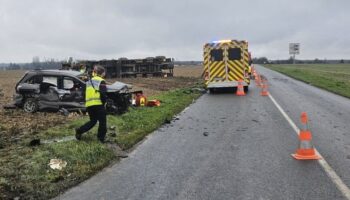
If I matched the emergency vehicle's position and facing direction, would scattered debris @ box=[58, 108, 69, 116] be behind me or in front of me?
behind

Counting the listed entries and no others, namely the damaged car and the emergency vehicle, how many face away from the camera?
1

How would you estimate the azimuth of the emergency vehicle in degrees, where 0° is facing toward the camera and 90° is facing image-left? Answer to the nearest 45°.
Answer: approximately 180°

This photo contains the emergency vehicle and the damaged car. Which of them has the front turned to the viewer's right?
the damaged car

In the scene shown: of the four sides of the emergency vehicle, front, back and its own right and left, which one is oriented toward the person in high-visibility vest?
back

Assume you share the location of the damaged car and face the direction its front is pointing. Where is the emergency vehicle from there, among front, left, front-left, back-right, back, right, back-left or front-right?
front-left

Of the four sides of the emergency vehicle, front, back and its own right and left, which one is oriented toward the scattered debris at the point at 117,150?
back

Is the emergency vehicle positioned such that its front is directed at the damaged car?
no

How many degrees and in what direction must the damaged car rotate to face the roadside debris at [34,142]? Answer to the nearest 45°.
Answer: approximately 90° to its right

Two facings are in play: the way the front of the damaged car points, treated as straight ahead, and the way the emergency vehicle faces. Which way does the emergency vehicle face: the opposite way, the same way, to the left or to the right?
to the left

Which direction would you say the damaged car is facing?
to the viewer's right

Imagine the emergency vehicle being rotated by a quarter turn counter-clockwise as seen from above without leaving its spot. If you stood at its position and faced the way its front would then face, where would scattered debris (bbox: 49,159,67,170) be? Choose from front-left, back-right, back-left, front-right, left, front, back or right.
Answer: left

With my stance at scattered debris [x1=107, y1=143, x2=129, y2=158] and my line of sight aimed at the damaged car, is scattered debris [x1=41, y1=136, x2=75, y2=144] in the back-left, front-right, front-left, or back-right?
front-left
